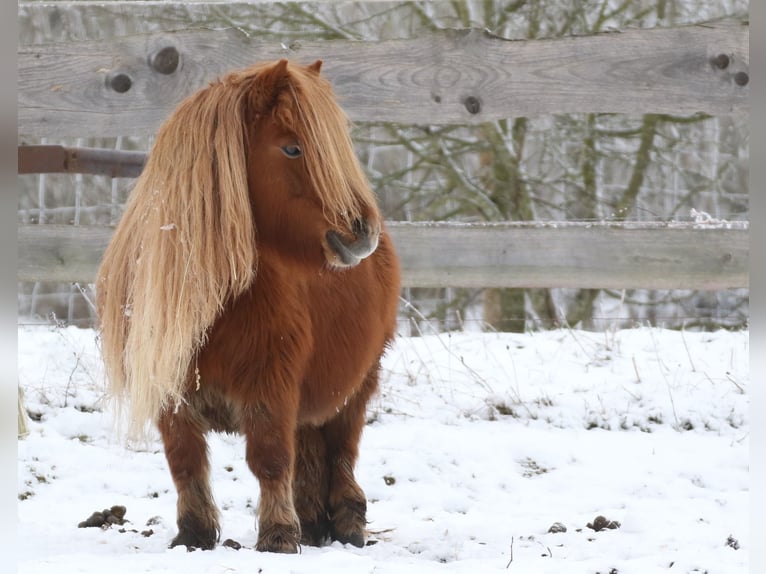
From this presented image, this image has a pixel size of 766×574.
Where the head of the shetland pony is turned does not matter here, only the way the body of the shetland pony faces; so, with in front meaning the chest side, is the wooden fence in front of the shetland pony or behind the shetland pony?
behind

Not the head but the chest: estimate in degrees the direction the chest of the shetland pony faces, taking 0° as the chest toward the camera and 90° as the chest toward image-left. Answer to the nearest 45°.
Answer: approximately 45°
